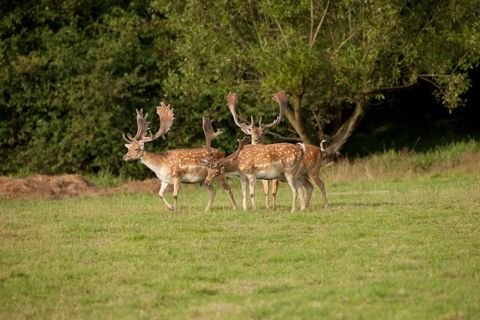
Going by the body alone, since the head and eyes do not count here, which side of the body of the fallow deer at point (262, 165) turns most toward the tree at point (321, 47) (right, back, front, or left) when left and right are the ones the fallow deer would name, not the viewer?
right

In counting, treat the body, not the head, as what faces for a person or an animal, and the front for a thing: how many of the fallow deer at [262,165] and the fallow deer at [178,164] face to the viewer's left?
2

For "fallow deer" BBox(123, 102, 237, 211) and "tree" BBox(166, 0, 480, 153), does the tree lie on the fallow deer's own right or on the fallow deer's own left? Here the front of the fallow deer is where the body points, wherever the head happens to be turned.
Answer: on the fallow deer's own right

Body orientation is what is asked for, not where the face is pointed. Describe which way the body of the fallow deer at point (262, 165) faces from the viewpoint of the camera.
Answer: to the viewer's left

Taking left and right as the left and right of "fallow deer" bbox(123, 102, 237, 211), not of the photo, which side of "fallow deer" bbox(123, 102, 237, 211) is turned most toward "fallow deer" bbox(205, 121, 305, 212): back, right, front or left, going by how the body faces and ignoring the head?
back

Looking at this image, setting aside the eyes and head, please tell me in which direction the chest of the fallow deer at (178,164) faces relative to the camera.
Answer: to the viewer's left

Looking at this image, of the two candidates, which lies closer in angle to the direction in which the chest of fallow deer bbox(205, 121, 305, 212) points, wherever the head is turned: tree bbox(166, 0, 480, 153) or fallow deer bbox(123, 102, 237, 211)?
the fallow deer
